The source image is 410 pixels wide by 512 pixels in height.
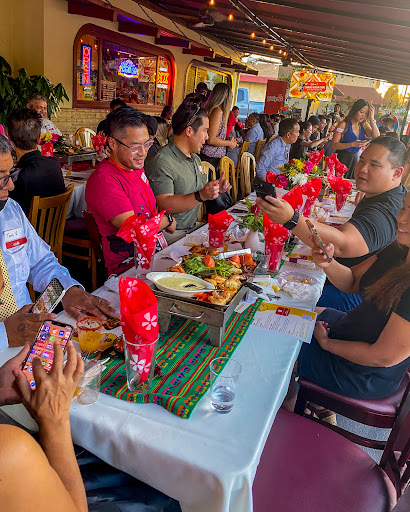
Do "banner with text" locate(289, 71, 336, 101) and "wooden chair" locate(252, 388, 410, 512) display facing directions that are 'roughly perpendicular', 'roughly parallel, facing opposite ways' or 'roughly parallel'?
roughly perpendicular

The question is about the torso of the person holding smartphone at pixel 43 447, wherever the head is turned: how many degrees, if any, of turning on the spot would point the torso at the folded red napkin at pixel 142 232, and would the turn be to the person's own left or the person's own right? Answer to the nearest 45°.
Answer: approximately 45° to the person's own right

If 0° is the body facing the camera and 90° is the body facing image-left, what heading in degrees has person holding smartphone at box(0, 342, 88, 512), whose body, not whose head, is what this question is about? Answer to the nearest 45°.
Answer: approximately 180°

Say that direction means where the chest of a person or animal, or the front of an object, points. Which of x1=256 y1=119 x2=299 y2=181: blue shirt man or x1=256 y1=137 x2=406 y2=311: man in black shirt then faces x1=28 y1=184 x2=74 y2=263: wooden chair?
the man in black shirt

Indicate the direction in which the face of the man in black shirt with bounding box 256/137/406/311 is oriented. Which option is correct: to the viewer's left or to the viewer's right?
to the viewer's left

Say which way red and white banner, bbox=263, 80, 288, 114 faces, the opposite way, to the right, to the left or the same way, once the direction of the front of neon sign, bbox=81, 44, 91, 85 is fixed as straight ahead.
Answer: to the right

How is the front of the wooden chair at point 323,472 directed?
to the viewer's left

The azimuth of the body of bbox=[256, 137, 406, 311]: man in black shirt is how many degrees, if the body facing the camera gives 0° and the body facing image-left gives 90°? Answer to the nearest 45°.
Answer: approximately 90°

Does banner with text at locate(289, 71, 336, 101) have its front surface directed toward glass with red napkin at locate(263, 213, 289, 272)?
yes

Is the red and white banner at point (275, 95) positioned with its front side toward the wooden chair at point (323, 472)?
yes
